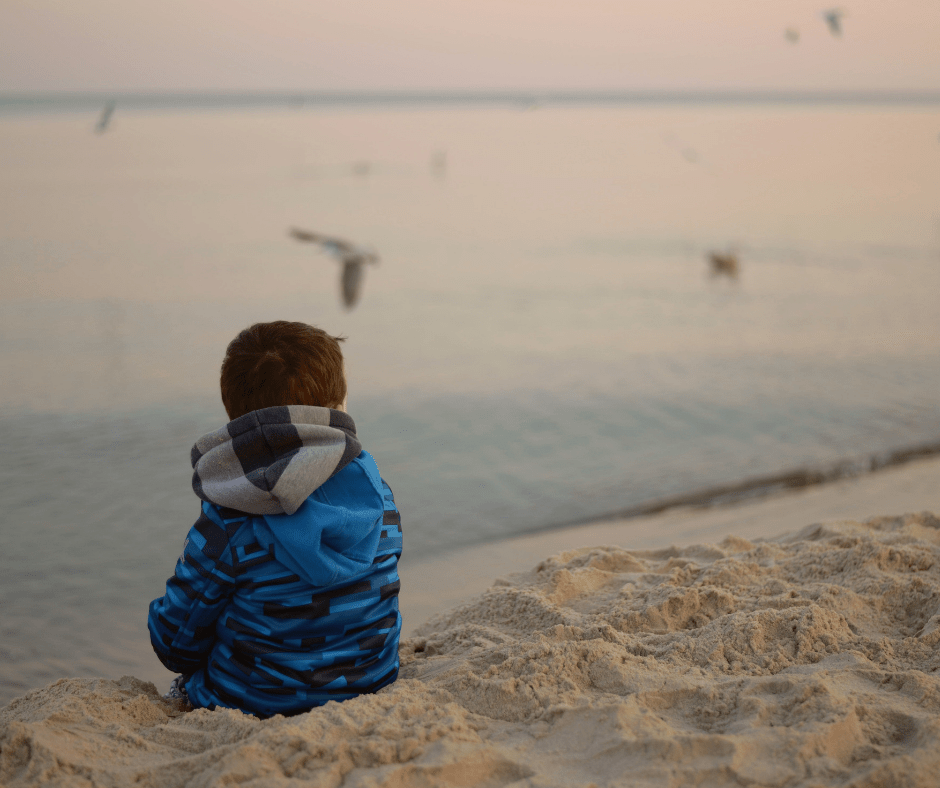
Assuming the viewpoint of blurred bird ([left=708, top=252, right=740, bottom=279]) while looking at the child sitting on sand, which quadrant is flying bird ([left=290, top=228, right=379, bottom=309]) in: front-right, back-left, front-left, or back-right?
front-right

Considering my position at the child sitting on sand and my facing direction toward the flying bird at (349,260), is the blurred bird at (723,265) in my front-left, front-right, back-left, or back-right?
front-right

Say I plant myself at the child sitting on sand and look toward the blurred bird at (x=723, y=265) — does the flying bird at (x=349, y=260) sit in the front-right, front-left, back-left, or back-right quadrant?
front-left

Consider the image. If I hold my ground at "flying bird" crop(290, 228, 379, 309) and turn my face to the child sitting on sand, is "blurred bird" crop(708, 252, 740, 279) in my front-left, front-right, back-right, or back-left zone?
back-left
